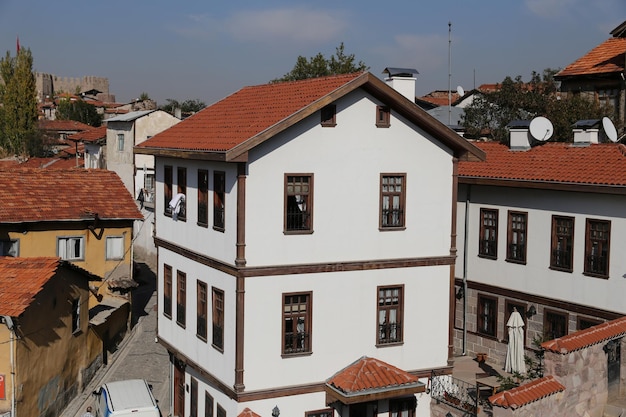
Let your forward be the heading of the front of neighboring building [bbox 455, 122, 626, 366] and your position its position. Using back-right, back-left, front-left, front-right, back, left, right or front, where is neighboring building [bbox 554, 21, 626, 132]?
back-right

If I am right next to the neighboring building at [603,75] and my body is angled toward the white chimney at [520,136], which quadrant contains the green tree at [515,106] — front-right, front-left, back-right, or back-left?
front-right

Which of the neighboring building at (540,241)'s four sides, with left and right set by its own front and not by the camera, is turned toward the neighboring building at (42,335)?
front

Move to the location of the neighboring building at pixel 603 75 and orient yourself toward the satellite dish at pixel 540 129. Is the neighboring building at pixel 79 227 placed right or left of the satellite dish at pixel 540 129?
right

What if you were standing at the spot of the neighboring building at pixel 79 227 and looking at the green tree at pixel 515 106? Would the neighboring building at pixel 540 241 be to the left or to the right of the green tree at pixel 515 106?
right

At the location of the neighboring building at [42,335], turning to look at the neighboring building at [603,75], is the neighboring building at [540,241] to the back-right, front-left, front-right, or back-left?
front-right

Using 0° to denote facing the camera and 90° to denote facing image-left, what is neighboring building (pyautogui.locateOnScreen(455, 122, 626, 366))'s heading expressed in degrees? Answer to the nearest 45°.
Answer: approximately 45°
